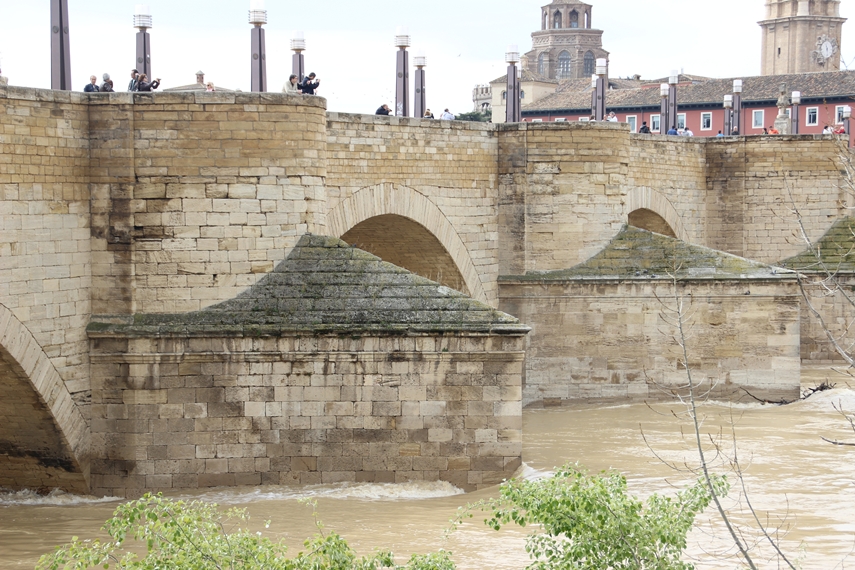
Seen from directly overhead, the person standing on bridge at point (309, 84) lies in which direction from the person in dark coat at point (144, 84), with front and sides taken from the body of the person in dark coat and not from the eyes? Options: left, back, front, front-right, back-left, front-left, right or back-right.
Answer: front-left

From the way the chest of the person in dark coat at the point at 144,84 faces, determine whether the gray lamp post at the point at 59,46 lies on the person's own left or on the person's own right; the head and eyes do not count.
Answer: on the person's own right

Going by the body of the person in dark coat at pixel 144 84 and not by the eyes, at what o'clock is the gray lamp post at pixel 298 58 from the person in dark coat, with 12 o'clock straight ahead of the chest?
The gray lamp post is roughly at 10 o'clock from the person in dark coat.
